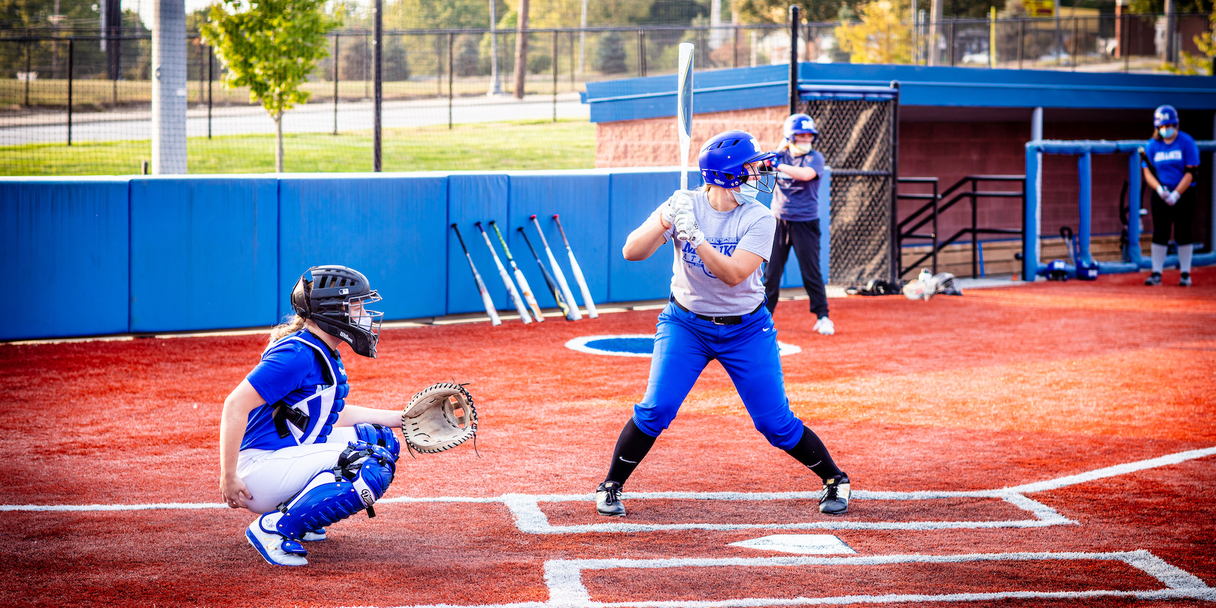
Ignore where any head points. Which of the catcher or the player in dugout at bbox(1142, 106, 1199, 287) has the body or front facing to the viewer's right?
the catcher

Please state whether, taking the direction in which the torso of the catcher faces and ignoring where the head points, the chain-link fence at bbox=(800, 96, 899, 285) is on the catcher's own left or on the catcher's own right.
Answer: on the catcher's own left

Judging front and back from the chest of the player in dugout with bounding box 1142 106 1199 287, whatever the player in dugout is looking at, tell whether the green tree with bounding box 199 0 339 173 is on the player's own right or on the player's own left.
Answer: on the player's own right

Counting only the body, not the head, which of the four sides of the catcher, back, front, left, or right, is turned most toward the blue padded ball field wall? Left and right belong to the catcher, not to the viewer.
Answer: left

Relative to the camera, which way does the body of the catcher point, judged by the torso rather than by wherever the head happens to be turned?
to the viewer's right

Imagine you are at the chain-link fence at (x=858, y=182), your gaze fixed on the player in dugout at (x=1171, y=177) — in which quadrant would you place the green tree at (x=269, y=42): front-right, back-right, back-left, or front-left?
back-left

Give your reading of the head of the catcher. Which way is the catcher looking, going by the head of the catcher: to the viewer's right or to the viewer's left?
to the viewer's right

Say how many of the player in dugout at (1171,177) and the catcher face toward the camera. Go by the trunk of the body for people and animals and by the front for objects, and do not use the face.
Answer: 1

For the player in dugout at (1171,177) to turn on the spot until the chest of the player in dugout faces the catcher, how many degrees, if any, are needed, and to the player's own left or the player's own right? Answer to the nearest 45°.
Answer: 0° — they already face them

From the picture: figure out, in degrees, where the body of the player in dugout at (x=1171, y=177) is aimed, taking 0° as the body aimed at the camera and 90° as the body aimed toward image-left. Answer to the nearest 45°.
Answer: approximately 0°

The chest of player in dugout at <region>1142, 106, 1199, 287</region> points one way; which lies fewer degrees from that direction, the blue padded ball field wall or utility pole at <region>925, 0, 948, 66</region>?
the blue padded ball field wall
